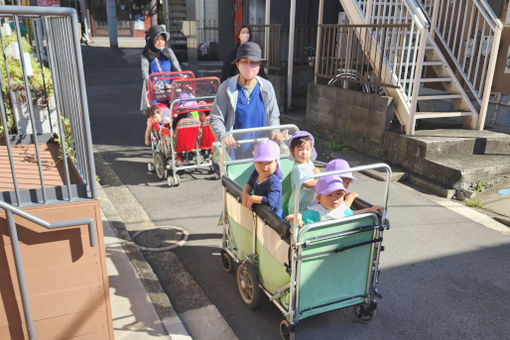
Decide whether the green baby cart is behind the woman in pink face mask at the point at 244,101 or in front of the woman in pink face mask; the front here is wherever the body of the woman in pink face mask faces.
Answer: in front

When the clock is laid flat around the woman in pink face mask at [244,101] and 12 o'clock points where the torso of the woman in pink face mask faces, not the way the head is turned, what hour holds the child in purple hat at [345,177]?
The child in purple hat is roughly at 11 o'clock from the woman in pink face mask.

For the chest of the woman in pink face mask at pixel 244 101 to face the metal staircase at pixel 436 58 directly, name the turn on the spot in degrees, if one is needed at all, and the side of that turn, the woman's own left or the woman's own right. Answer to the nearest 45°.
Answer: approximately 135° to the woman's own left

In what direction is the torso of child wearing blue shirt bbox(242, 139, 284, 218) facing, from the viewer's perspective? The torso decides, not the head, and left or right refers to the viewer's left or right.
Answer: facing the viewer and to the left of the viewer

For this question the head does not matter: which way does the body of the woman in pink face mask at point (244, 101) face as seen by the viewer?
toward the camera

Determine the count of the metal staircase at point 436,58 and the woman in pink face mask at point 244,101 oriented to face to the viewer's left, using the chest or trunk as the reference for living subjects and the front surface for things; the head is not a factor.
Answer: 0

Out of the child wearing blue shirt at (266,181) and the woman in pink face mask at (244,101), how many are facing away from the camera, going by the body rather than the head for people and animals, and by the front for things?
0

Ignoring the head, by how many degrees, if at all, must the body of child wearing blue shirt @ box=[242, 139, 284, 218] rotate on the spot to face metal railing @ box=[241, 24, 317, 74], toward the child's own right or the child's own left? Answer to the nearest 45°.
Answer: approximately 135° to the child's own right

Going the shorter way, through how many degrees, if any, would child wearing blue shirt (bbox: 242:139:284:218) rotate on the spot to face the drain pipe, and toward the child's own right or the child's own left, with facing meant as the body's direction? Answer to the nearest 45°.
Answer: approximately 135° to the child's own right

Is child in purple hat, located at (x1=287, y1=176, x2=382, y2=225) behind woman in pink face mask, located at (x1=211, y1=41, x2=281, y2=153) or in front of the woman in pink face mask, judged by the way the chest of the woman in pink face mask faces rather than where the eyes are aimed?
in front

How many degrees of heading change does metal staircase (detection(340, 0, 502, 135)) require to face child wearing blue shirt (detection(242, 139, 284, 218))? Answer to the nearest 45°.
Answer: approximately 45° to its right
